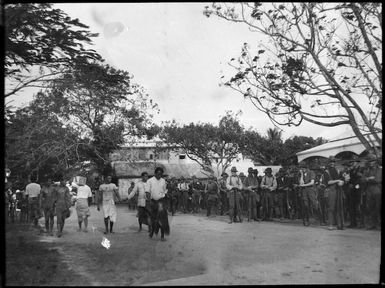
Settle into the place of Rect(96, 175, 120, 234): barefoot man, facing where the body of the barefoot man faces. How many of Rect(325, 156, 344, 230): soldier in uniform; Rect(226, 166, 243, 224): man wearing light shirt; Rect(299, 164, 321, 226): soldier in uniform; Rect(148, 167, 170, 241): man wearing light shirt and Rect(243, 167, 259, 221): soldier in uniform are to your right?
0

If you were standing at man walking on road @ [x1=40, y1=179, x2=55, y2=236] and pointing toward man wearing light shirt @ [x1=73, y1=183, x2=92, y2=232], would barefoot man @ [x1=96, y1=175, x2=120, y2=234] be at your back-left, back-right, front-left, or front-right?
front-right

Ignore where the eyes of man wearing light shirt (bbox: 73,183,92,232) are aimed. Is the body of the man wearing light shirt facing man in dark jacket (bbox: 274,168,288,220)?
no

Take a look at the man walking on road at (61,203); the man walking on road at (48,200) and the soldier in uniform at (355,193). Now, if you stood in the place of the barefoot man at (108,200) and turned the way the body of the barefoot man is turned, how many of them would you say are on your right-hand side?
2

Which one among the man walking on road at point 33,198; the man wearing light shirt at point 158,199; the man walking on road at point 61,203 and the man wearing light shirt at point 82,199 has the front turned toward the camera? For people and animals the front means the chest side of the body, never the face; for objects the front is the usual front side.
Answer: the man wearing light shirt at point 158,199

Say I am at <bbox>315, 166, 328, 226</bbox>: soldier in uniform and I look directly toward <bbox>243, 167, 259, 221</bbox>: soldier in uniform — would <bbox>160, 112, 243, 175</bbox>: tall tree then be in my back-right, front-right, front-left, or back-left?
front-right

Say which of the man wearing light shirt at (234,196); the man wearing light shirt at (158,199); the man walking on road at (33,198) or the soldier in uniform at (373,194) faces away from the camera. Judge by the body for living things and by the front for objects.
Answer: the man walking on road

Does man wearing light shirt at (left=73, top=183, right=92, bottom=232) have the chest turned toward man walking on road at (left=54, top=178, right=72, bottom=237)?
no

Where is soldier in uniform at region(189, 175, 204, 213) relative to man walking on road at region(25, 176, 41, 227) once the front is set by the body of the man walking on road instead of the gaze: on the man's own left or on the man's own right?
on the man's own right

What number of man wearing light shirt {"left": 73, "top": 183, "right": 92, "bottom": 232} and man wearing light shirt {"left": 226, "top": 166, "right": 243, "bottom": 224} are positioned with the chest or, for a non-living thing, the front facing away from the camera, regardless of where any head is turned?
1

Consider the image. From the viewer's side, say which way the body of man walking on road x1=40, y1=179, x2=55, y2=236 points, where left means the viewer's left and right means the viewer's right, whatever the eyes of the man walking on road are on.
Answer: facing the viewer

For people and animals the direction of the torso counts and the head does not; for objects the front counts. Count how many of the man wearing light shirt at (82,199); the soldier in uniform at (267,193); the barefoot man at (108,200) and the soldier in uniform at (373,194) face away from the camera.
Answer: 1

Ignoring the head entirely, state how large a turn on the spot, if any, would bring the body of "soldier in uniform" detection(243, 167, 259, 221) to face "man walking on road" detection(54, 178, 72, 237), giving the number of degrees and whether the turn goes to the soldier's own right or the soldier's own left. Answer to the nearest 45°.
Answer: approximately 45° to the soldier's own right

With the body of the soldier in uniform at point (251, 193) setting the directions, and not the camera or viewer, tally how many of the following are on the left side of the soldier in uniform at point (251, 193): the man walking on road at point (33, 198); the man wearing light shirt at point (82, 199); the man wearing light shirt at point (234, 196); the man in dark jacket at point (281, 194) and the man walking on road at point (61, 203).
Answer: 1

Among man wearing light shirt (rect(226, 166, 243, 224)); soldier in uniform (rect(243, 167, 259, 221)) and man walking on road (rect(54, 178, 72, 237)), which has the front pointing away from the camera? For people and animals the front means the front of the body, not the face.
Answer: the man walking on road
